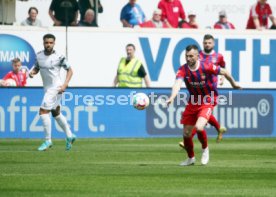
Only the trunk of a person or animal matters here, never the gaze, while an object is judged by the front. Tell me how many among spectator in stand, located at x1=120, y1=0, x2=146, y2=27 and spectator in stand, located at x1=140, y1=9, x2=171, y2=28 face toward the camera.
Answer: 2

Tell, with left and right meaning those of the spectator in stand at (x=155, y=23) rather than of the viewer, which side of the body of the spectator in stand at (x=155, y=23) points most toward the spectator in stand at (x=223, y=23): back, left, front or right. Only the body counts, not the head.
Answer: left

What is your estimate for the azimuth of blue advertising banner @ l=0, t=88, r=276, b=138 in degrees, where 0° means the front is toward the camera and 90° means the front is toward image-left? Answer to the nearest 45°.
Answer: approximately 0°

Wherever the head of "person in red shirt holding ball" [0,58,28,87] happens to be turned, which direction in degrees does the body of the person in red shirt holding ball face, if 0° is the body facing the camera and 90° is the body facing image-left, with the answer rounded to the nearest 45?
approximately 0°

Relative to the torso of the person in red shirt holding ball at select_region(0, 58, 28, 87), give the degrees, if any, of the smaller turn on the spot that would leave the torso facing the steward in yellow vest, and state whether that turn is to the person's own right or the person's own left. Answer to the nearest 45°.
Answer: approximately 90° to the person's own left
